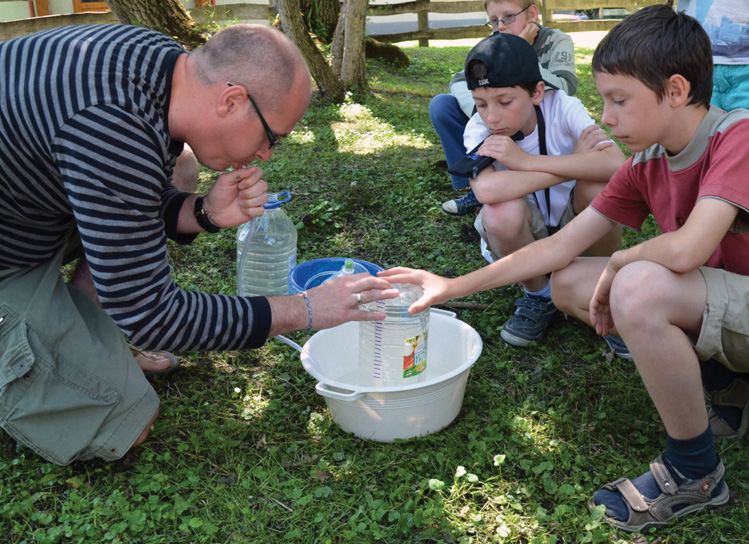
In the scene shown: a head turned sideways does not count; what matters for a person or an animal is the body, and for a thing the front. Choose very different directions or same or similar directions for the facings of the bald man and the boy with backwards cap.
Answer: very different directions

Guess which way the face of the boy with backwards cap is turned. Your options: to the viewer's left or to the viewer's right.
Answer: to the viewer's left

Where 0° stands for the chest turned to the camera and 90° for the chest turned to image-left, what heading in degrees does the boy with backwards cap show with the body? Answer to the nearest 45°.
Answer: approximately 45°

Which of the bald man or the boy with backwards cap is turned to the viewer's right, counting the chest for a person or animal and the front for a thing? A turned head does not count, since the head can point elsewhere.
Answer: the bald man

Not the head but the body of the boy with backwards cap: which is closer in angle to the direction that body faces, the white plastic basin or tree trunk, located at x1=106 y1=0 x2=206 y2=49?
the white plastic basin

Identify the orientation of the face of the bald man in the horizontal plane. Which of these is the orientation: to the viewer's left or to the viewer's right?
to the viewer's right

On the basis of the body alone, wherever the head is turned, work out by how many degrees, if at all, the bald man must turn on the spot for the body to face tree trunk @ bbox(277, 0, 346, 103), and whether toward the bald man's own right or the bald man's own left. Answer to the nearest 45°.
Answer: approximately 90° to the bald man's own left

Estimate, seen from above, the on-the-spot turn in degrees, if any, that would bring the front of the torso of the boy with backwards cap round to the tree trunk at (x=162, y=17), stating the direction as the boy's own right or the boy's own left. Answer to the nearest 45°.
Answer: approximately 90° to the boy's own right

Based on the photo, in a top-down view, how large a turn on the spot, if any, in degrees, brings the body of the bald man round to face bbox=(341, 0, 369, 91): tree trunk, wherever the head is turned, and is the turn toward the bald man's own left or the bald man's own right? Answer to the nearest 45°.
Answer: approximately 90° to the bald man's own left

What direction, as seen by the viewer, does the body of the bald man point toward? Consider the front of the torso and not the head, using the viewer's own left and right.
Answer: facing to the right of the viewer

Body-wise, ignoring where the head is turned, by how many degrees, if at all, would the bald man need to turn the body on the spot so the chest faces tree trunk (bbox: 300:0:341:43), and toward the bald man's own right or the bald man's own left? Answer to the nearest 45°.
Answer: approximately 90° to the bald man's own left

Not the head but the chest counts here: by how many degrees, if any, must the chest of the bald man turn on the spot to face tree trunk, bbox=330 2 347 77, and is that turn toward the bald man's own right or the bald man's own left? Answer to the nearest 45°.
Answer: approximately 90° to the bald man's own left
